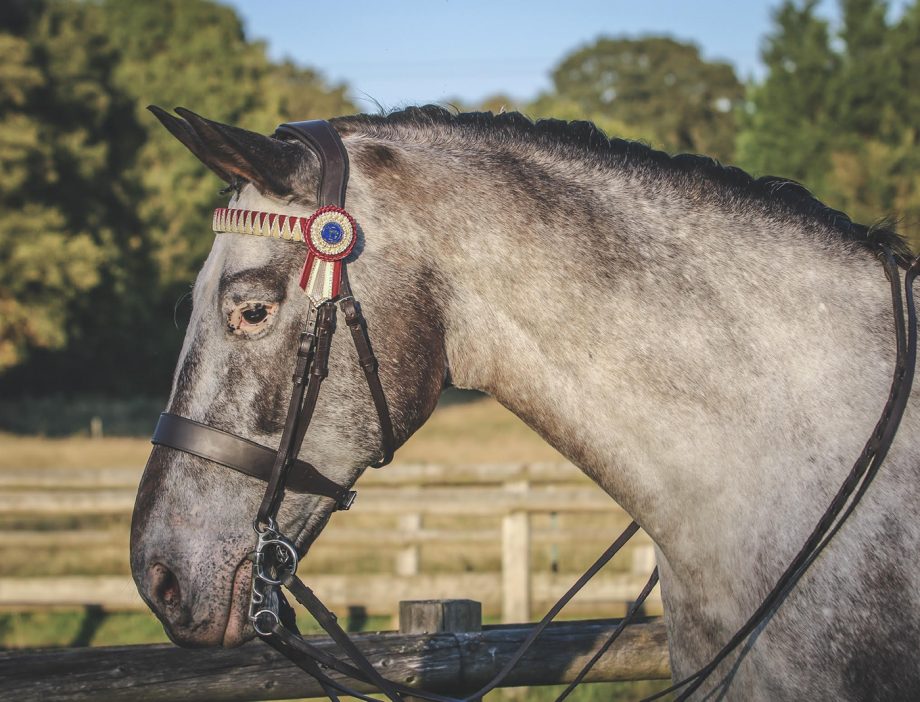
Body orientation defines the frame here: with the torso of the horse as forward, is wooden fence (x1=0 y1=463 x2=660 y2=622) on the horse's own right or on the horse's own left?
on the horse's own right

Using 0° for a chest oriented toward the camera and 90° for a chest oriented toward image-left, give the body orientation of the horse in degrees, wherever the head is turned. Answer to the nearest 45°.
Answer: approximately 90°

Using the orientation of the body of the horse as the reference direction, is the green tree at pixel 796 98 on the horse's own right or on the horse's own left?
on the horse's own right

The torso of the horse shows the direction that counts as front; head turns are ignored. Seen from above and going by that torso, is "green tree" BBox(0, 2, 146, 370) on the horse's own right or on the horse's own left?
on the horse's own right

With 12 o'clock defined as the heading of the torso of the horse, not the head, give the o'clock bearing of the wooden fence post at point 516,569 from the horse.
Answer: The wooden fence post is roughly at 3 o'clock from the horse.

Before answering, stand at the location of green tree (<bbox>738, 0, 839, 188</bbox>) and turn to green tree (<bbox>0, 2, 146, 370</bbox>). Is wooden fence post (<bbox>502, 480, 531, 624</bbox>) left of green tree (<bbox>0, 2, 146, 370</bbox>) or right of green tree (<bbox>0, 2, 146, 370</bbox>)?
left

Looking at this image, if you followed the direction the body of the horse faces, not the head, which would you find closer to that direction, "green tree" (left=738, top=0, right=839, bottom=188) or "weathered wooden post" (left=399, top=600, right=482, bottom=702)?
the weathered wooden post
